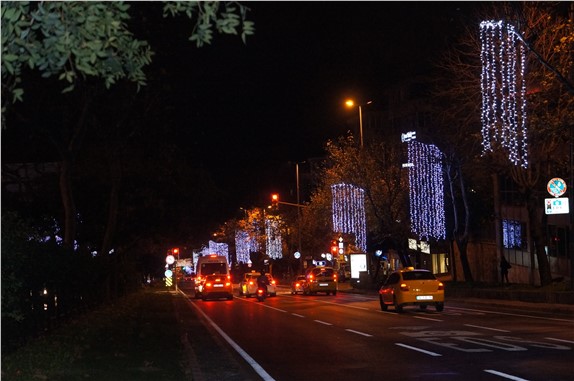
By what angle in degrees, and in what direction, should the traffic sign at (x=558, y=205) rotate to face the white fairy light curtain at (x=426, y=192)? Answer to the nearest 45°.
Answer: approximately 135° to its right

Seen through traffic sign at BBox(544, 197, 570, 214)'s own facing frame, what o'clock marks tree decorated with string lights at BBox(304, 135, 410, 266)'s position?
The tree decorated with string lights is roughly at 5 o'clock from the traffic sign.

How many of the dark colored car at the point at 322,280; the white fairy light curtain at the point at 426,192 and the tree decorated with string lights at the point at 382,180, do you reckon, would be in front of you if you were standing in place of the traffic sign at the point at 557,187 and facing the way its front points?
0

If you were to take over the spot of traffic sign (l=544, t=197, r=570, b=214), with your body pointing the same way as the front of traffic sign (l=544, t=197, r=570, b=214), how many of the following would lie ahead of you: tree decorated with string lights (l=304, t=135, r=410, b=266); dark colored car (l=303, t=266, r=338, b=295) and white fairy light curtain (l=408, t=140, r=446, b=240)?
0

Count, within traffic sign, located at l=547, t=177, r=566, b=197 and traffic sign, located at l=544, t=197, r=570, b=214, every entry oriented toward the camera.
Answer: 2

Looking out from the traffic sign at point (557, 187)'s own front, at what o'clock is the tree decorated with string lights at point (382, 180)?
The tree decorated with string lights is roughly at 5 o'clock from the traffic sign.

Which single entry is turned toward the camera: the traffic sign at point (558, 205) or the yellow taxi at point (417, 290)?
the traffic sign

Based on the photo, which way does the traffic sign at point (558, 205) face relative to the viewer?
toward the camera

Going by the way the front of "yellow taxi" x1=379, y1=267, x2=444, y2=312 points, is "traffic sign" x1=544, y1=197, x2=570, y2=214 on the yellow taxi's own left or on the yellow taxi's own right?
on the yellow taxi's own right

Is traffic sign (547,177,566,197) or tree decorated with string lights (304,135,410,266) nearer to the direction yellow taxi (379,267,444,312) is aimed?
the tree decorated with string lights

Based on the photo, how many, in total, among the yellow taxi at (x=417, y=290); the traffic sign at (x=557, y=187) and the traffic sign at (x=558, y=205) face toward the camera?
2

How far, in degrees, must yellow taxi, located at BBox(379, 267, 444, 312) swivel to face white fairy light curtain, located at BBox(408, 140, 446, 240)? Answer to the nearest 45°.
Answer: approximately 45° to its right

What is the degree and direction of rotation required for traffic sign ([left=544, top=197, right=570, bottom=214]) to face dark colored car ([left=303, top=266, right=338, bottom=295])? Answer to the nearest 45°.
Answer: approximately 135° to its right

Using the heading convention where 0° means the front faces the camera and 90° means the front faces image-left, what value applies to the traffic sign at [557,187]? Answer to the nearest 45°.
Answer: approximately 0°

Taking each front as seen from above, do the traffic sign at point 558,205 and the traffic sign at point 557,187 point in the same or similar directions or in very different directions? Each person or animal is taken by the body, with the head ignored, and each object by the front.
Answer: same or similar directions
